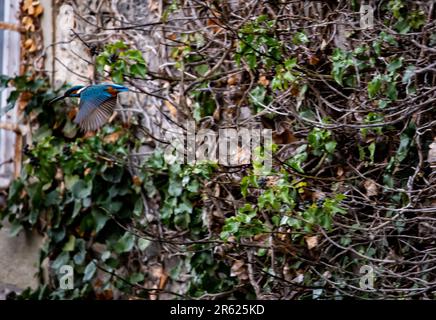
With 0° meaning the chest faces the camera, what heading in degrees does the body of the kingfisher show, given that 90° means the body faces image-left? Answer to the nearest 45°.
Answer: approximately 90°

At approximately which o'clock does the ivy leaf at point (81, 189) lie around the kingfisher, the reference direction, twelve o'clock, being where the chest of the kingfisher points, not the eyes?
The ivy leaf is roughly at 3 o'clock from the kingfisher.

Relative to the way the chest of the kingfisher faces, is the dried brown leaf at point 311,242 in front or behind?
behind

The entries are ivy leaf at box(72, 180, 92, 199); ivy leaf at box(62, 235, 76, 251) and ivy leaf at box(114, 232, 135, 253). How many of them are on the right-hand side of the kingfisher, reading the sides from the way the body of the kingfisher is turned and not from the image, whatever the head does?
3

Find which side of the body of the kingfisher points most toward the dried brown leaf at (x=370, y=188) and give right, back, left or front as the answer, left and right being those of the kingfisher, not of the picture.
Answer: back
